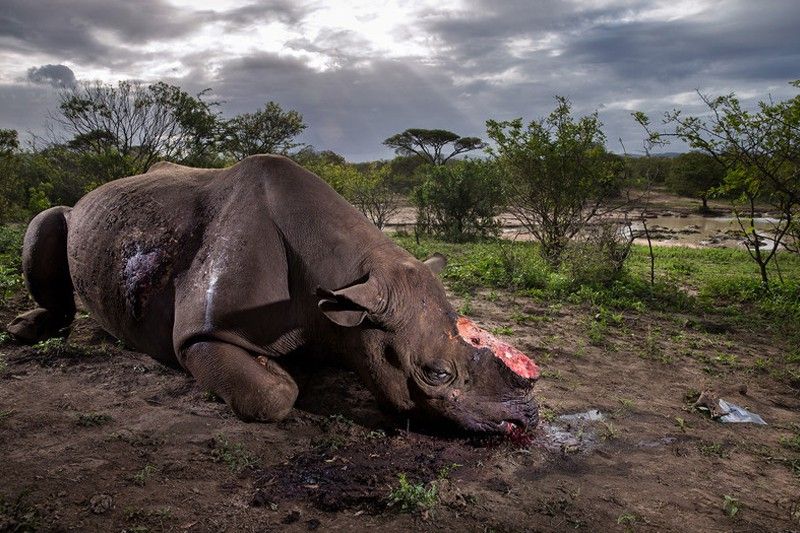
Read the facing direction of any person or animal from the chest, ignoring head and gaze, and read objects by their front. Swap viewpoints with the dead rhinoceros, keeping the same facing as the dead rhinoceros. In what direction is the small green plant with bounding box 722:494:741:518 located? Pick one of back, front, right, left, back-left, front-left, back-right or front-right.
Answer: front

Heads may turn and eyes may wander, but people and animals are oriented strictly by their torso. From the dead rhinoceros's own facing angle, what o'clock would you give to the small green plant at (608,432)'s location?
The small green plant is roughly at 11 o'clock from the dead rhinoceros.

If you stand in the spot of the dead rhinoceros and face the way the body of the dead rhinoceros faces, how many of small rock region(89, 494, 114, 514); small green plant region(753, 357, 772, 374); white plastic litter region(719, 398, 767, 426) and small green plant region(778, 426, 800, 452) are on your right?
1

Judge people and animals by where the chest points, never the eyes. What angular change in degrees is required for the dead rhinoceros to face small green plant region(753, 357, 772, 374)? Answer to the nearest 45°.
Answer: approximately 45° to its left

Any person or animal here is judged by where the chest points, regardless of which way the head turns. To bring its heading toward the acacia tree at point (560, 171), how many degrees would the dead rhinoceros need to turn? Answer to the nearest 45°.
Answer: approximately 90° to its left

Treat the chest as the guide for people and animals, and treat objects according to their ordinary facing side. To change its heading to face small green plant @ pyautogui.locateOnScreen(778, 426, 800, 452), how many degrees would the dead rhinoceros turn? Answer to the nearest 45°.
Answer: approximately 45° to its left

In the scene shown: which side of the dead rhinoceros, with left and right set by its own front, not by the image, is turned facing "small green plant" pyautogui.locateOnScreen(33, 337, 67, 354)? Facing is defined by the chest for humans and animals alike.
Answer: back

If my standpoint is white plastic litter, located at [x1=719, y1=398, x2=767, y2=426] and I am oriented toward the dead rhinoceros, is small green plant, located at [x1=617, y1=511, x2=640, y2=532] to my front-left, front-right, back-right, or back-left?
front-left

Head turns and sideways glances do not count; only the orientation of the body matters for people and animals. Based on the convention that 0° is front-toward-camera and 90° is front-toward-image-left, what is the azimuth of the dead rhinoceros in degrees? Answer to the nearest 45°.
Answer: approximately 315°

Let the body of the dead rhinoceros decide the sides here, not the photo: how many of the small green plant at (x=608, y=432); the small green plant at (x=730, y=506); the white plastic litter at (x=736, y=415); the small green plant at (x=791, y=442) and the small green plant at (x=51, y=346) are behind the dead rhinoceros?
1

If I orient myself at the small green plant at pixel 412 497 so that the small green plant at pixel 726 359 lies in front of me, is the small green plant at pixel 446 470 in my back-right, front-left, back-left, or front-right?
front-left

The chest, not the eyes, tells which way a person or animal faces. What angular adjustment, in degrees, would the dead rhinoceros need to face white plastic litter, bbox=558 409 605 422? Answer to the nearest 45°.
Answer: approximately 45° to its left

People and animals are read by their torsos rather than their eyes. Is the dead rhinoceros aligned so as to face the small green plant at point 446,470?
yes

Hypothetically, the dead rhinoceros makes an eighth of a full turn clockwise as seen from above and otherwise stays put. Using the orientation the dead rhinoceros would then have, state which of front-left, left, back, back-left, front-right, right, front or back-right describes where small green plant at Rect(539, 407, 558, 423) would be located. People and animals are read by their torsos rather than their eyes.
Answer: left

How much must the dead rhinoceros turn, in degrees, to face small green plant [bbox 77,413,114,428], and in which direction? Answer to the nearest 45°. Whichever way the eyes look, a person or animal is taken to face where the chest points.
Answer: approximately 135° to its right

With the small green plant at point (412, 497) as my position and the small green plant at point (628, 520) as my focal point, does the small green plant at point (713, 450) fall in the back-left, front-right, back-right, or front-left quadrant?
front-left
